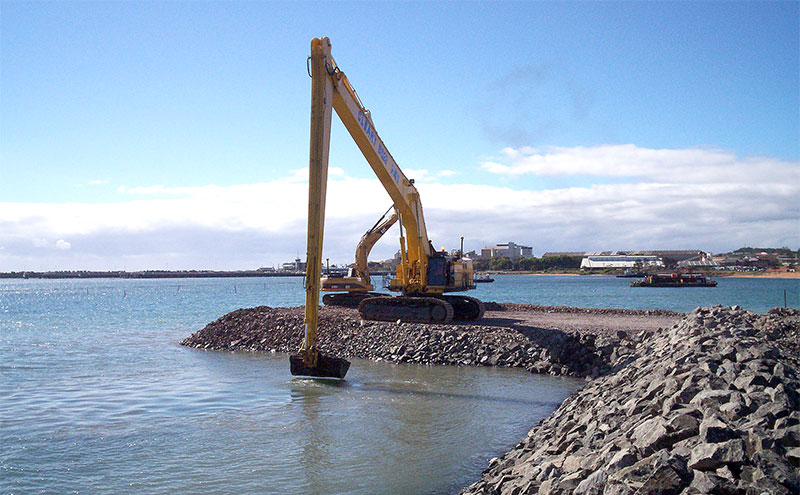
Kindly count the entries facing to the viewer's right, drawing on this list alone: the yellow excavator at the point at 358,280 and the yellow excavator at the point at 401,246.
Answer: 1

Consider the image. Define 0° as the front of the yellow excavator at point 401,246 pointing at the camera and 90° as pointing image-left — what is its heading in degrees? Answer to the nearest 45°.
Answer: approximately 45°

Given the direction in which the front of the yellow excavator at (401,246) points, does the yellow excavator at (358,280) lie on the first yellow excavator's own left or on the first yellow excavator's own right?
on the first yellow excavator's own right

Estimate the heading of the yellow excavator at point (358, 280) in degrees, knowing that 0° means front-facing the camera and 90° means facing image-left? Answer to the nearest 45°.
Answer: approximately 270°

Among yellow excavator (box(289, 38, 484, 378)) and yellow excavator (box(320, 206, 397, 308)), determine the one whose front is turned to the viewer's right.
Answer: yellow excavator (box(320, 206, 397, 308))
